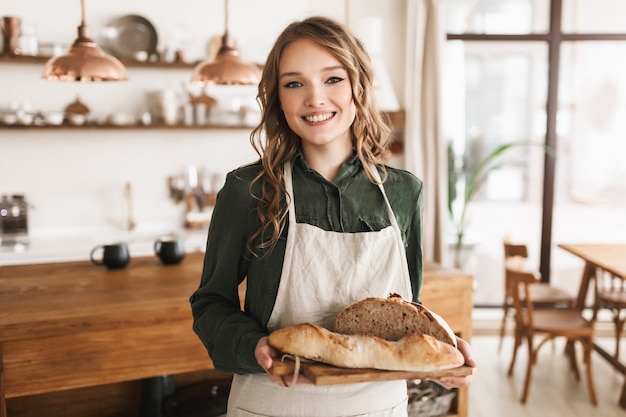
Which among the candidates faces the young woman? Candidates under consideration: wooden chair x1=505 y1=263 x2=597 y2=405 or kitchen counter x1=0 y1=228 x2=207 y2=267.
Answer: the kitchen counter

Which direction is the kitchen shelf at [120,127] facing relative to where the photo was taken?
toward the camera

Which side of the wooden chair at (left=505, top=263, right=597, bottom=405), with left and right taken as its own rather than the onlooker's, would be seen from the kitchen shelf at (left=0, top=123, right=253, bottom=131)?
back

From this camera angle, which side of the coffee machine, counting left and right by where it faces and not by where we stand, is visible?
front

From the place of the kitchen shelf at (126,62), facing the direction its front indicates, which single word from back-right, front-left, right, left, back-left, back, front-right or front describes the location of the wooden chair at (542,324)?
front-left

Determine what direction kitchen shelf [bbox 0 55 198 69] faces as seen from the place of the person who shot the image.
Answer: facing the viewer

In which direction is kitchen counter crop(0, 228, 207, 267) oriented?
toward the camera

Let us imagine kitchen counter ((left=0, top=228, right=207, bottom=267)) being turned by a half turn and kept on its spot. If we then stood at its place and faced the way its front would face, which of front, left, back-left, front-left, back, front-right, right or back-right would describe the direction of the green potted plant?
right

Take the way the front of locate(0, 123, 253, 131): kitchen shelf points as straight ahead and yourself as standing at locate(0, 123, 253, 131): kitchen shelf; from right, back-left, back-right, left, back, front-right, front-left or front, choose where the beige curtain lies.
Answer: left

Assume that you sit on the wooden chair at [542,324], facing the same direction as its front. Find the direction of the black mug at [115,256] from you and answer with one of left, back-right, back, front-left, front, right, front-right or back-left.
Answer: back-right

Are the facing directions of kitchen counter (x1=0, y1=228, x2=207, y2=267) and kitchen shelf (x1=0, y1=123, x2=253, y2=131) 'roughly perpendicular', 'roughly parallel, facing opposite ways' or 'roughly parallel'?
roughly parallel

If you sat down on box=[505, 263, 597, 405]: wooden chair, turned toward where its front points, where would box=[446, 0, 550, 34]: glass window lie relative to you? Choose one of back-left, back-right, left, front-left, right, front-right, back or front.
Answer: left

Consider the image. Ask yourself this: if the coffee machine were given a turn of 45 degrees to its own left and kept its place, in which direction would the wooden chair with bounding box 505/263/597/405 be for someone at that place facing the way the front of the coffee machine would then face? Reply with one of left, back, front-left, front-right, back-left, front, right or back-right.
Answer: front

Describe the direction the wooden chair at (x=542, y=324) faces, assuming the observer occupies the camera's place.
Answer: facing to the right of the viewer

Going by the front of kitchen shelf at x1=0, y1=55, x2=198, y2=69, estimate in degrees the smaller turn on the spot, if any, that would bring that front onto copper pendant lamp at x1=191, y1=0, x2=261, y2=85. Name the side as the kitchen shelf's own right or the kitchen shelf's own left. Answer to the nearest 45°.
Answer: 0° — it already faces it
